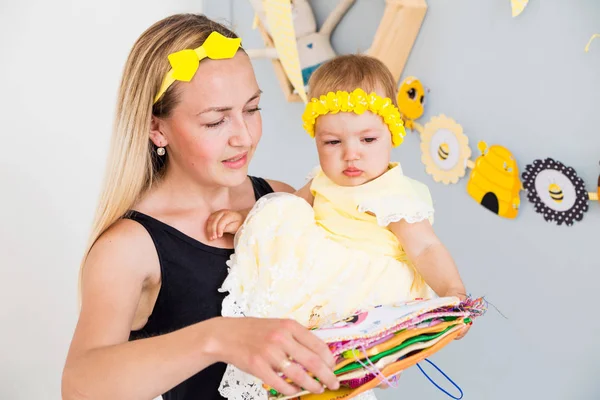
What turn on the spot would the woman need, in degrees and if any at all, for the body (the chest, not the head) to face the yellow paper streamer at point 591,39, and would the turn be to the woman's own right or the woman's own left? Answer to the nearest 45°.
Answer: approximately 90° to the woman's own left

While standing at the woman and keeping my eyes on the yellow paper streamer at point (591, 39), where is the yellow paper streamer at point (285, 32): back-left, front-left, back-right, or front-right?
front-left

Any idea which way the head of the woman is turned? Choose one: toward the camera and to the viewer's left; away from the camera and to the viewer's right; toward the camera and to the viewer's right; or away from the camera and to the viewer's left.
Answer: toward the camera and to the viewer's right

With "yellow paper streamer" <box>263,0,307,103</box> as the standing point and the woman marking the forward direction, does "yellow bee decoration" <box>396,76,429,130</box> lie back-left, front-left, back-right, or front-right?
back-left

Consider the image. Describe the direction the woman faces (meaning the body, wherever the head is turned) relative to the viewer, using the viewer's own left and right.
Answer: facing the viewer and to the right of the viewer

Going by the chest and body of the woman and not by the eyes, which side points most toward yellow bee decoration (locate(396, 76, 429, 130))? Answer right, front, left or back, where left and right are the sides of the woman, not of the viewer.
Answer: left

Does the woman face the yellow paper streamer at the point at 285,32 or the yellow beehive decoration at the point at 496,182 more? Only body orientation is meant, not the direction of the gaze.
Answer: the yellow beehive decoration

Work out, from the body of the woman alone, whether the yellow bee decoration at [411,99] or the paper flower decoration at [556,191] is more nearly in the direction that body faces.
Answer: the paper flower decoration

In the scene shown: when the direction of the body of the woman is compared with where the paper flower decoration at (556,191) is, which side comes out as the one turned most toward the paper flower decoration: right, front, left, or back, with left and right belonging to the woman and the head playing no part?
left

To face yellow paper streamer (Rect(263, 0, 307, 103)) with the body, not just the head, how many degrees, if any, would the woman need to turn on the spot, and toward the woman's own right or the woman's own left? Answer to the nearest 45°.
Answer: approximately 135° to the woman's own left
